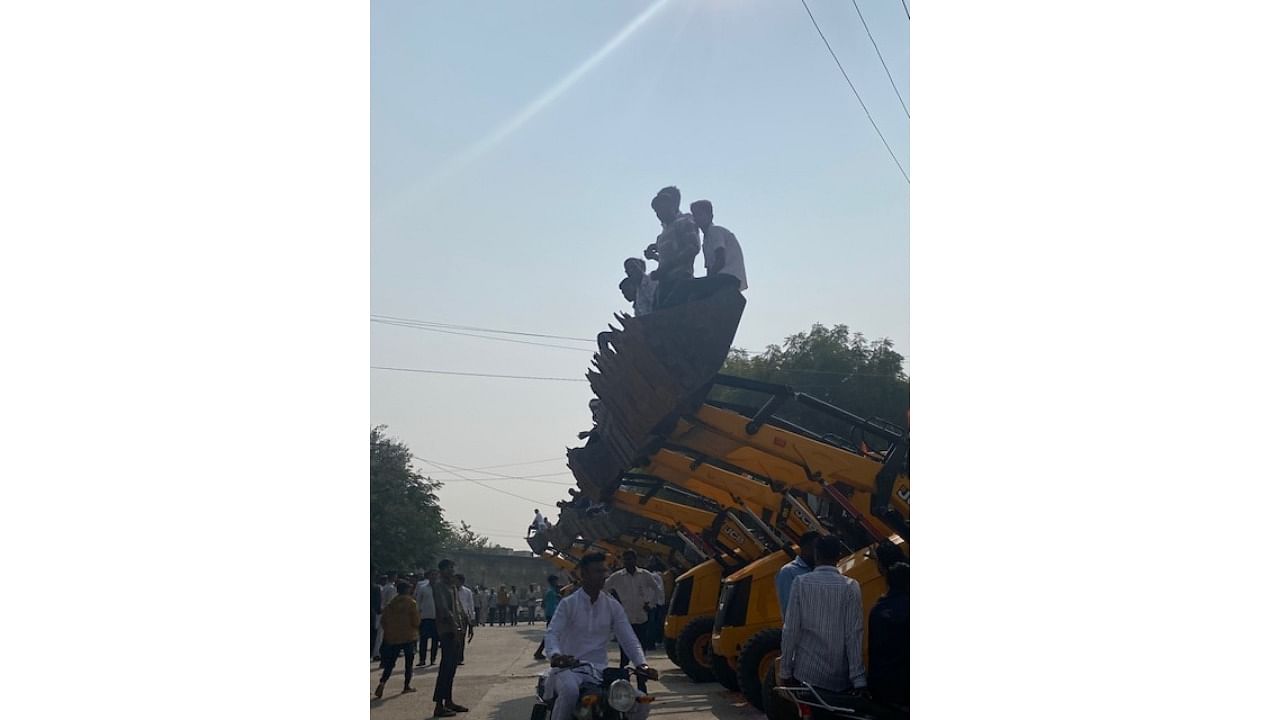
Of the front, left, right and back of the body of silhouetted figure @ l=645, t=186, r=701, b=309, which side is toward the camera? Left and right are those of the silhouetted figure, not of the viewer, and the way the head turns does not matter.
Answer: left

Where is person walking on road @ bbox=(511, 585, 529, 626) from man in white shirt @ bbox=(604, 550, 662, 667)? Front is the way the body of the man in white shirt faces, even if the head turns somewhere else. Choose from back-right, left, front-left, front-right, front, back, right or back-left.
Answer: back

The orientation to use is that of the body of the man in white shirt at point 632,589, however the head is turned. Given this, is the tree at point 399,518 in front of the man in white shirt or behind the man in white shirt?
behind

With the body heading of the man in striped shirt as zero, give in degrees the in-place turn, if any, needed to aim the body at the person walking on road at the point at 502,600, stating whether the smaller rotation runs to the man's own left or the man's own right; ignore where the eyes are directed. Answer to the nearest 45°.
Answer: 0° — they already face them

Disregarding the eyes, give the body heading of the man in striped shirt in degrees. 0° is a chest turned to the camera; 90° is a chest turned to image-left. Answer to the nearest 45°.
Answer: approximately 180°

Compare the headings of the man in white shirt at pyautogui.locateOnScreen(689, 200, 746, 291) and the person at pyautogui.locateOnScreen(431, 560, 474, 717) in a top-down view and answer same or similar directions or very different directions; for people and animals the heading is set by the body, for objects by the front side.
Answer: very different directions

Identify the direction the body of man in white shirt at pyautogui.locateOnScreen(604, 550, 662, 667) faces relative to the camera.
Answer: toward the camera

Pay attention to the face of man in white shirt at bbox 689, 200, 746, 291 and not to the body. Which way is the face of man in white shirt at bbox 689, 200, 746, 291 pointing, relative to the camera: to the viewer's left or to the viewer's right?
to the viewer's left

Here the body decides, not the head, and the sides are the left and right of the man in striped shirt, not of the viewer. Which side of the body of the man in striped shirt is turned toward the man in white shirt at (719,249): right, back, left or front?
front

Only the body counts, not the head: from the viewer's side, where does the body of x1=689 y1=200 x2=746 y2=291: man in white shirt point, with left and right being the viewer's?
facing to the left of the viewer

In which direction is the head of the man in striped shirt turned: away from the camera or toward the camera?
away from the camera
